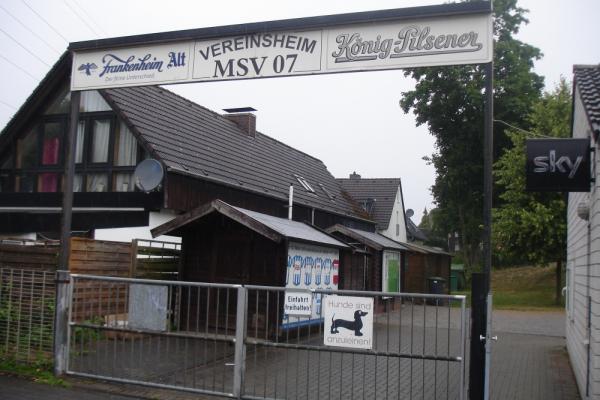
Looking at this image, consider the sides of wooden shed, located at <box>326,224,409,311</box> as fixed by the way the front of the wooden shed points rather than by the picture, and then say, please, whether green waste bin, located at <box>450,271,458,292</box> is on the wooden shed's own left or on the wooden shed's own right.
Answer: on the wooden shed's own left

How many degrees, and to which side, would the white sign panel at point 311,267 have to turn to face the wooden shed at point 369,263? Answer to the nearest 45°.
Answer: approximately 135° to its left

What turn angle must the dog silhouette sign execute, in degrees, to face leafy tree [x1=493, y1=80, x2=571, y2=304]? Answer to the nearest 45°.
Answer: approximately 180°

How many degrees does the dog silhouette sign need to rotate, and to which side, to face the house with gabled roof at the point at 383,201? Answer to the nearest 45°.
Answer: approximately 180°

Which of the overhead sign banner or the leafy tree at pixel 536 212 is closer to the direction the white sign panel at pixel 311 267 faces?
the overhead sign banner

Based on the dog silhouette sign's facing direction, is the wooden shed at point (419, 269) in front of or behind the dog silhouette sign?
behind

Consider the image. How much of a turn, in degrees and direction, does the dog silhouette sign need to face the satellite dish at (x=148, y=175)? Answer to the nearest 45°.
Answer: approximately 135° to its right

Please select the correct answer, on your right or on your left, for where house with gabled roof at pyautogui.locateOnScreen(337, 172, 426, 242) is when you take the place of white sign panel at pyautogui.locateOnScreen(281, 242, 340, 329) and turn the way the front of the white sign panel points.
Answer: on your left

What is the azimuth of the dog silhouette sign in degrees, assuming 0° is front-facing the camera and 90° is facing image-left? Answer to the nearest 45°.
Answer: approximately 0°

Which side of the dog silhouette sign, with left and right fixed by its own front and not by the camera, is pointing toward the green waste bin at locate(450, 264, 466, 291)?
back

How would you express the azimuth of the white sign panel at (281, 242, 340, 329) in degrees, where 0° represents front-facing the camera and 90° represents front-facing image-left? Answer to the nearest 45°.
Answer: approximately 315°
